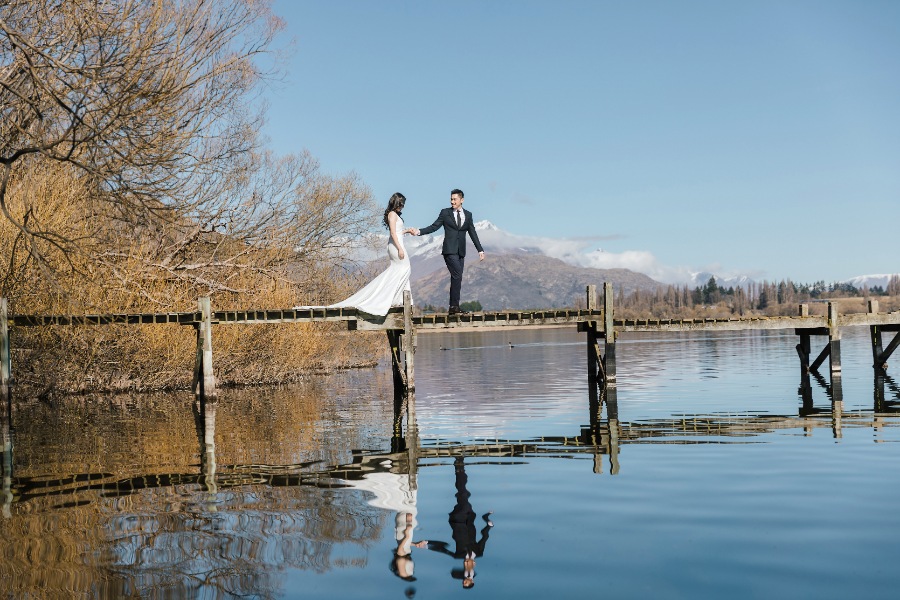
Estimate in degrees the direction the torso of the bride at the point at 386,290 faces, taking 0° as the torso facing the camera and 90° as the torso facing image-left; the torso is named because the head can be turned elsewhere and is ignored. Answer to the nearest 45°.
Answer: approximately 270°

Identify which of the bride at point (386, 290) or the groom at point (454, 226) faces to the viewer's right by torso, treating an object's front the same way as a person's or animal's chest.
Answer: the bride

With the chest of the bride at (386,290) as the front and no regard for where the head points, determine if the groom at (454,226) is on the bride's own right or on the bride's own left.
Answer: on the bride's own right

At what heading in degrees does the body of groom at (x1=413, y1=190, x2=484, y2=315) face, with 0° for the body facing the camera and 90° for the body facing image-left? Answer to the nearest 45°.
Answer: approximately 0°

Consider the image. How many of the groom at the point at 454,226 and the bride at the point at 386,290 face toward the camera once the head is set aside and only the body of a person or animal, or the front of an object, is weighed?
1

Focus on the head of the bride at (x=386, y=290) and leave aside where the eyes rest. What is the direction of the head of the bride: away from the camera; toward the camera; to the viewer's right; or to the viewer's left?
to the viewer's right
